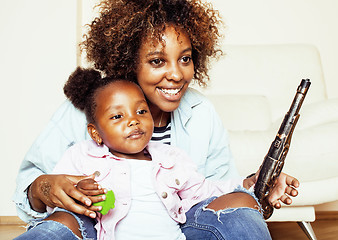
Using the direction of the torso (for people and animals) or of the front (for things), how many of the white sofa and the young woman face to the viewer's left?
0

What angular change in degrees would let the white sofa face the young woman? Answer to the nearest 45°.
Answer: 0° — it already faces them

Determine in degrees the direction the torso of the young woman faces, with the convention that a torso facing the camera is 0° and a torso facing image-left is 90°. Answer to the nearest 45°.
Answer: approximately 315°

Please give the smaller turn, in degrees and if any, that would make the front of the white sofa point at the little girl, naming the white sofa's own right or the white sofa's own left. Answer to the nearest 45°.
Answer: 0° — it already faces them

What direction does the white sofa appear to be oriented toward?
toward the camera
